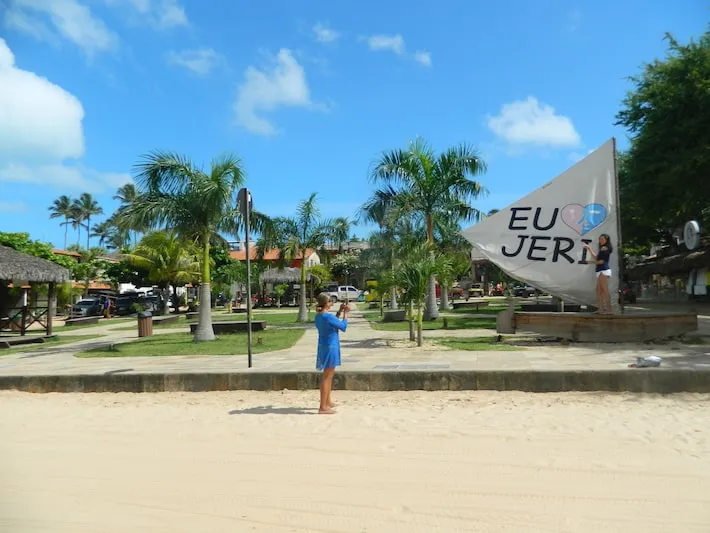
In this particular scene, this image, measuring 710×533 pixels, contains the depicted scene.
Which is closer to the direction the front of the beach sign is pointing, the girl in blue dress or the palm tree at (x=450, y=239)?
the girl in blue dress

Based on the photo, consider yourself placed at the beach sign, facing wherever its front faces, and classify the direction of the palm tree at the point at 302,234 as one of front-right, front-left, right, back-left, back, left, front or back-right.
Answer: back-right

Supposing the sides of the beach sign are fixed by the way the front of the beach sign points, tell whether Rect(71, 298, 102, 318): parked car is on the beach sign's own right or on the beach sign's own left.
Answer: on the beach sign's own right

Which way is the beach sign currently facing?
toward the camera

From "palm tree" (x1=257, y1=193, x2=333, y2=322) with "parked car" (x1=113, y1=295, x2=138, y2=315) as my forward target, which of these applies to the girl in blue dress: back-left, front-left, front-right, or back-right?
back-left

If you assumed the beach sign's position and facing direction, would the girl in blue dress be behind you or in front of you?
in front

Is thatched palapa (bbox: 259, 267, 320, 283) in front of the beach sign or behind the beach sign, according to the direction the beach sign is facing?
behind

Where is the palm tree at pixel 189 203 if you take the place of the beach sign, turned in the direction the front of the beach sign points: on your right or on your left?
on your right

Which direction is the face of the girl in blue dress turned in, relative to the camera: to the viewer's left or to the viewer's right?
to the viewer's right

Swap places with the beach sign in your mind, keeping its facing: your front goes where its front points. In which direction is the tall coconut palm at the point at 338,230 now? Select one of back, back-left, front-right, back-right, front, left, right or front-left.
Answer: back-right
